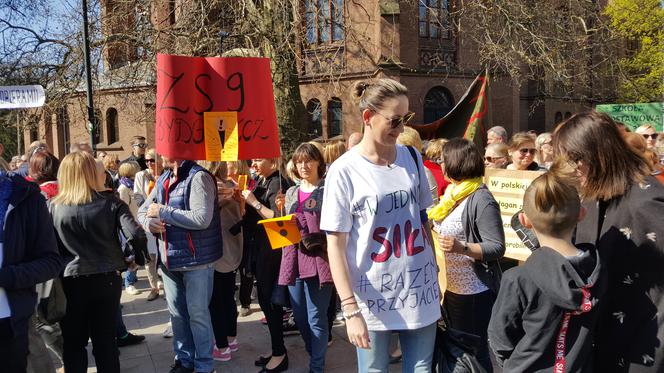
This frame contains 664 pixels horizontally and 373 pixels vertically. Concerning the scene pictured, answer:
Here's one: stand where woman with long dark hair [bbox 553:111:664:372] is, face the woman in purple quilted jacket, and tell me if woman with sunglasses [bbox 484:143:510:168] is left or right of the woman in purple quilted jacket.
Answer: right

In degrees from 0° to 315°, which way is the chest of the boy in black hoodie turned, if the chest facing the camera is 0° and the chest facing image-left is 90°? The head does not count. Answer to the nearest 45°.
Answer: approximately 135°
